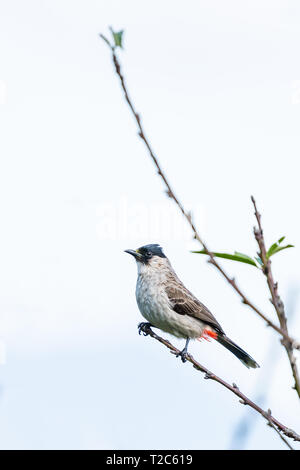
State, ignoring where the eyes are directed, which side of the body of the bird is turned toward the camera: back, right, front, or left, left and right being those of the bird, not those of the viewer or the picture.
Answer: left
